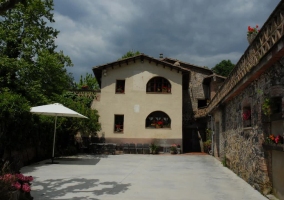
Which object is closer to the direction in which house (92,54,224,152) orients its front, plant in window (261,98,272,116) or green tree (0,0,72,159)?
the plant in window

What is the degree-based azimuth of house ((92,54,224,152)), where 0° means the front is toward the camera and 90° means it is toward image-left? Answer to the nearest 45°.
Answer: approximately 0°

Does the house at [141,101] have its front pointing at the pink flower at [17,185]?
yes

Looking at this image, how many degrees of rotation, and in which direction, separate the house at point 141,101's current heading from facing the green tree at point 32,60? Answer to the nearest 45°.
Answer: approximately 45° to its right

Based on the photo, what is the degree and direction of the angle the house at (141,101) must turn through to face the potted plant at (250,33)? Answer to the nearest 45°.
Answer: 0° — it already faces it

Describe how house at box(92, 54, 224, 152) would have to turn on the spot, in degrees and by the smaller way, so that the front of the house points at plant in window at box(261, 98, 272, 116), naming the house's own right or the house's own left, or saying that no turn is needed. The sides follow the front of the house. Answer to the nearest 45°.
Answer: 0° — it already faces it

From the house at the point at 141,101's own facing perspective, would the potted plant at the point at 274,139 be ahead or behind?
ahead
